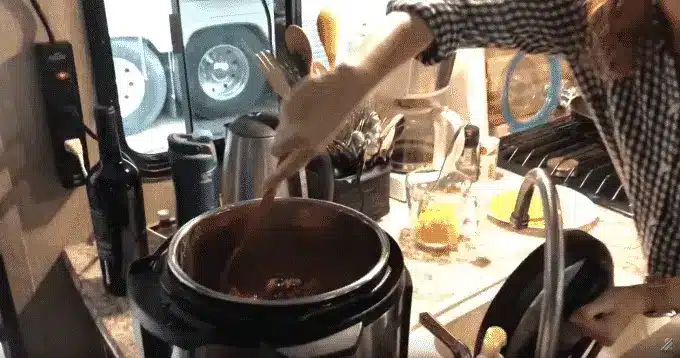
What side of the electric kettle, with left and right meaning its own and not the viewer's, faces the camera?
left

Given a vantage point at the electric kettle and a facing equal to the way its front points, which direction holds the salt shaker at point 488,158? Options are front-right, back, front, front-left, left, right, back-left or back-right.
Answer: back-right
